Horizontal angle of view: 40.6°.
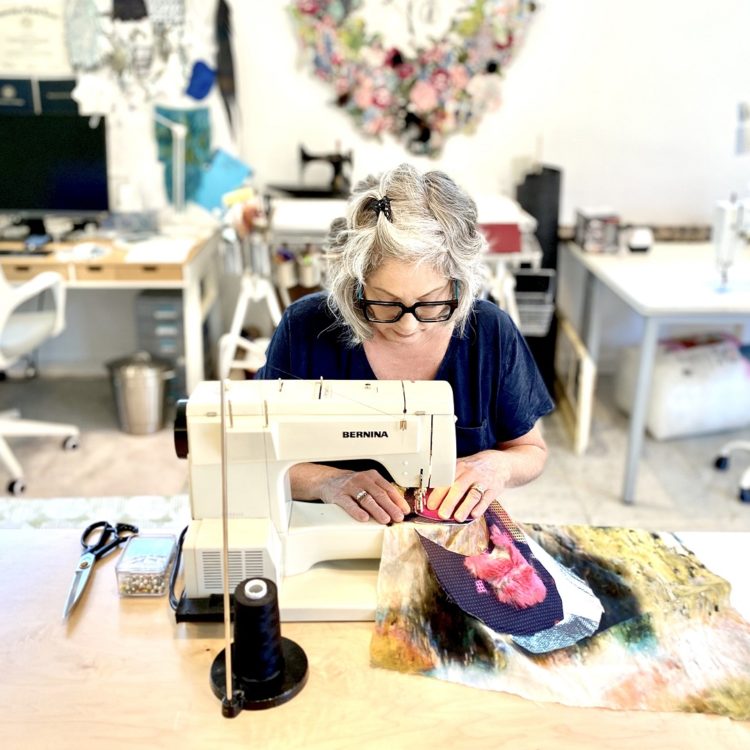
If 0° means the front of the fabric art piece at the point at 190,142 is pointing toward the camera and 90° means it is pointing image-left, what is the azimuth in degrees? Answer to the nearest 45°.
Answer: approximately 0°

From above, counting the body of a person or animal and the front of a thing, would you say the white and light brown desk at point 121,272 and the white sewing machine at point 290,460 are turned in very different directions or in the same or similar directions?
very different directions

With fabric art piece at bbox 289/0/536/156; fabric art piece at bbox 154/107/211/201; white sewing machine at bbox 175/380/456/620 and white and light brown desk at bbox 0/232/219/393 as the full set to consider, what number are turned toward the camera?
3

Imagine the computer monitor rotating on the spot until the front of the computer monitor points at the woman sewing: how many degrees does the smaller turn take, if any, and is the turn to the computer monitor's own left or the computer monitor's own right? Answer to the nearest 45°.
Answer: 0° — it already faces them

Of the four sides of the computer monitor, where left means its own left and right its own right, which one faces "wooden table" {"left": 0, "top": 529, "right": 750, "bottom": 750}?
front

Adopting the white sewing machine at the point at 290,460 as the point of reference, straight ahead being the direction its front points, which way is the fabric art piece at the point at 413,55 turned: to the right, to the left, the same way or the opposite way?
the opposite way

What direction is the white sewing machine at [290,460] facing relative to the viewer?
away from the camera

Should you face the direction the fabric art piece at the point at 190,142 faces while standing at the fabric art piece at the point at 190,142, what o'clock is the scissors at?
The scissors is roughly at 12 o'clock from the fabric art piece.
